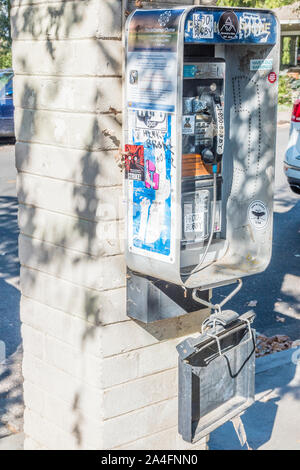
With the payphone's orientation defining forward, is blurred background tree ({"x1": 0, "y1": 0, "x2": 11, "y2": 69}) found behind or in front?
behind
